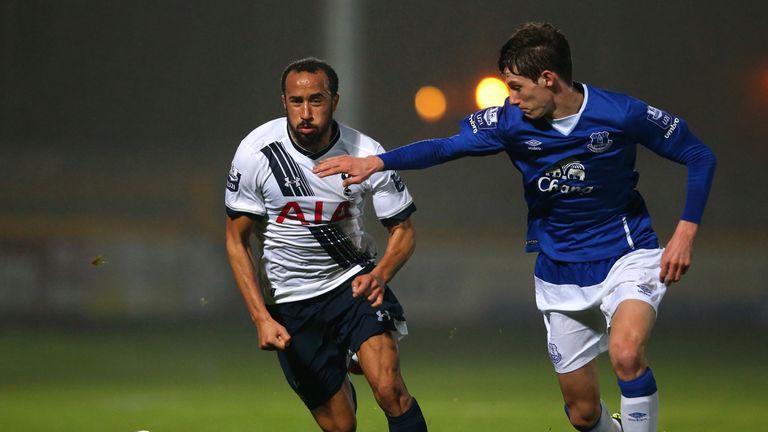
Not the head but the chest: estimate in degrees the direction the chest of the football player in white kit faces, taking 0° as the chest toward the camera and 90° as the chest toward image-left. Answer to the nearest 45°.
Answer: approximately 0°

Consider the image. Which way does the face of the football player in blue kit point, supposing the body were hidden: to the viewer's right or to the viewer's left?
to the viewer's left

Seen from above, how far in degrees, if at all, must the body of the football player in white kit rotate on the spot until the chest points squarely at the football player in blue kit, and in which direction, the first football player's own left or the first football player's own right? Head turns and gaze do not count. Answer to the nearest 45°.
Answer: approximately 90° to the first football player's own left
